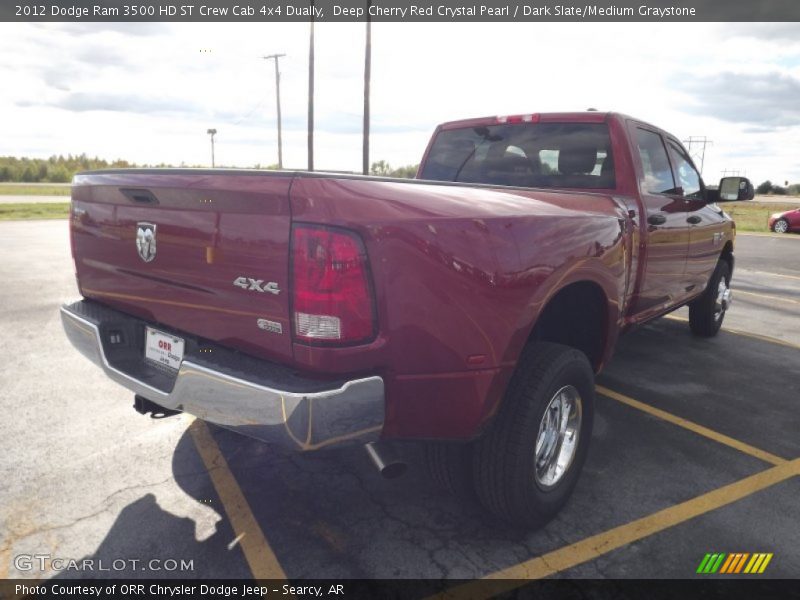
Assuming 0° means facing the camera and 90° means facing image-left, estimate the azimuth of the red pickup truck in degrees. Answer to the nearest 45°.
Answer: approximately 225°

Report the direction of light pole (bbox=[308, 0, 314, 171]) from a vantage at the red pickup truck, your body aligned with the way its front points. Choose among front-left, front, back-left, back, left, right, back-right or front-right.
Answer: front-left
